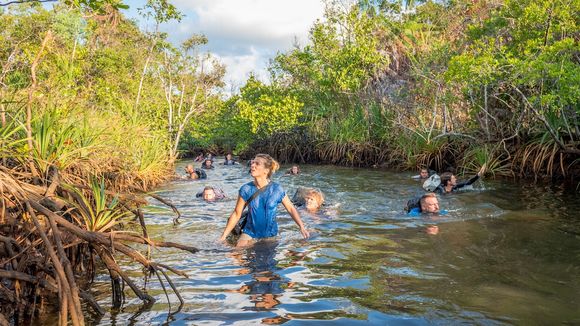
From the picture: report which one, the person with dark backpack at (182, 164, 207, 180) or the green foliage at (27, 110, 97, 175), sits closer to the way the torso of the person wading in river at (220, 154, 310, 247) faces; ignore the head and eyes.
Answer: the green foliage

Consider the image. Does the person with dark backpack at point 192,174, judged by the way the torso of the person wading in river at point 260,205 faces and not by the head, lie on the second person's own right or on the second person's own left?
on the second person's own right

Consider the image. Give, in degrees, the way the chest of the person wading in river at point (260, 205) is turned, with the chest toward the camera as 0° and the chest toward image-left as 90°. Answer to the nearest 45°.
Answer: approximately 45°

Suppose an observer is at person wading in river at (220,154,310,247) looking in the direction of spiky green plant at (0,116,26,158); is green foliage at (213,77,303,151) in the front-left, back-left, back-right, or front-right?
front-right

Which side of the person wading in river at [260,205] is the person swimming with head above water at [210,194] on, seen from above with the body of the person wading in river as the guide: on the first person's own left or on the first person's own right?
on the first person's own right

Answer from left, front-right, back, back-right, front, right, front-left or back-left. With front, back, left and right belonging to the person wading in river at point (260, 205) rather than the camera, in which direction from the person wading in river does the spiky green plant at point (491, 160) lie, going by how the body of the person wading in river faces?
back

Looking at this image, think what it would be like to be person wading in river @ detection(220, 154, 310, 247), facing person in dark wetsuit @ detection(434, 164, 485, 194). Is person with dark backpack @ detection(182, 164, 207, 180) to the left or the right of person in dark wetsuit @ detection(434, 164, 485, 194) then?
left
